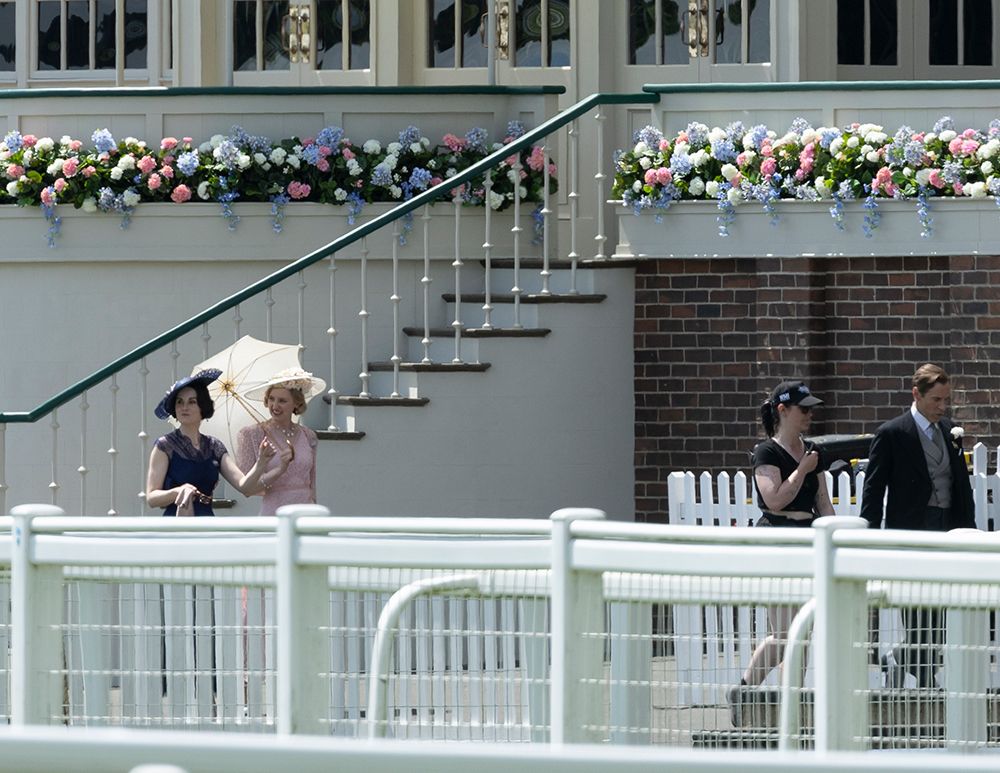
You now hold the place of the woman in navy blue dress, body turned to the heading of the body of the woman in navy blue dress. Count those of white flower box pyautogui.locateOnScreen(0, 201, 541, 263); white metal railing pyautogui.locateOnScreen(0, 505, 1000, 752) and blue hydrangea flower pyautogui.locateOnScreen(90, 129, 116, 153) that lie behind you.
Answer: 2

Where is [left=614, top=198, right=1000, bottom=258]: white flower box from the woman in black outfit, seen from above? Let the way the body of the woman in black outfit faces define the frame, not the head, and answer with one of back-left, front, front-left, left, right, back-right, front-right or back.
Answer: back-left

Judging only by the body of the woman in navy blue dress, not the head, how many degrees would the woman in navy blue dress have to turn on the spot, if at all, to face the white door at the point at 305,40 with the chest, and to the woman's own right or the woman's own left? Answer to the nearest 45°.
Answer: approximately 180°

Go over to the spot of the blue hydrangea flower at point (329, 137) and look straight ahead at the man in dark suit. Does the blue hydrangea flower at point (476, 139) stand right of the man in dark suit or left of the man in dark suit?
left

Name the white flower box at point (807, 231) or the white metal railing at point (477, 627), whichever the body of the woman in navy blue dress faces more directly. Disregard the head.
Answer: the white metal railing

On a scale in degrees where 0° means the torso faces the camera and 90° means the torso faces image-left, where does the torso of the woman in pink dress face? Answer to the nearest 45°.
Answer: approximately 45°
